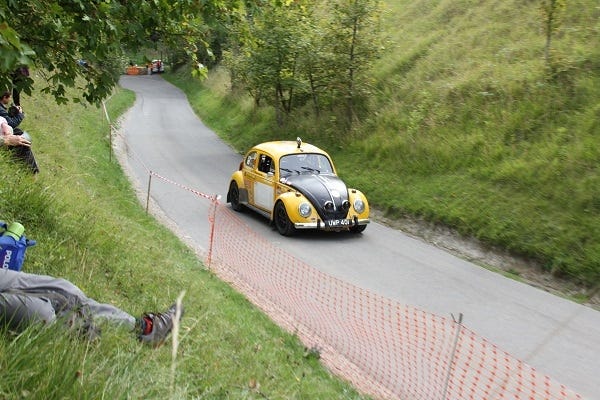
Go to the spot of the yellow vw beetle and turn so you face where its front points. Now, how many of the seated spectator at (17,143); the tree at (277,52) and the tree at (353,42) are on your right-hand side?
1

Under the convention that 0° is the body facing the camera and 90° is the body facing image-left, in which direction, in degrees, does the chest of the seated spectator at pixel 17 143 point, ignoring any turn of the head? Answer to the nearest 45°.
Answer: approximately 270°

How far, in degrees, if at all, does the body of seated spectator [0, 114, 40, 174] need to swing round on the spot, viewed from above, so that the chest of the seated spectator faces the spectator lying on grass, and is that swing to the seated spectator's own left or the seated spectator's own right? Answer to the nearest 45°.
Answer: approximately 90° to the seated spectator's own right

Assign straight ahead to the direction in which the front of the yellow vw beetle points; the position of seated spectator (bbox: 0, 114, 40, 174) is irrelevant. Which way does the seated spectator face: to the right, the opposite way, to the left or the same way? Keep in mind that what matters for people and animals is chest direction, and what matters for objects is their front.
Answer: to the left

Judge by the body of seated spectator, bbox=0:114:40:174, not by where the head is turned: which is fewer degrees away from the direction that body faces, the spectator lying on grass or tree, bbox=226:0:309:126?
the tree

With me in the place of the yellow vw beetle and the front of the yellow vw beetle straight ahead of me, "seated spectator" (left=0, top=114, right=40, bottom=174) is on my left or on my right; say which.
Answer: on my right

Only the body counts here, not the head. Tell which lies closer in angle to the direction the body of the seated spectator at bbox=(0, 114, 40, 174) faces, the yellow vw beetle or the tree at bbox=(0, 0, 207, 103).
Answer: the yellow vw beetle

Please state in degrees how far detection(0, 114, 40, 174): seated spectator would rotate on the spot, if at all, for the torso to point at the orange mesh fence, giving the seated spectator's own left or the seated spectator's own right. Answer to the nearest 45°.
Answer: approximately 45° to the seated spectator's own right

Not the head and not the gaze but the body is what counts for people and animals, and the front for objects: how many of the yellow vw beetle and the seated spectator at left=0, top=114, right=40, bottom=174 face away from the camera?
0

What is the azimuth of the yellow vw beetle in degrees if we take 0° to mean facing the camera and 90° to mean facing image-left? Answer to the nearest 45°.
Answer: approximately 315°

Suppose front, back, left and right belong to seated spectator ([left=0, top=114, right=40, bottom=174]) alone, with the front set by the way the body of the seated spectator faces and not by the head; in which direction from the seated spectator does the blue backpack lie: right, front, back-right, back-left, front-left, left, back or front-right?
right

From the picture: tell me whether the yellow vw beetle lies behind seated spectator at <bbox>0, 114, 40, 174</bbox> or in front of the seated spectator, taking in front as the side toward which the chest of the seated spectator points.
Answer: in front

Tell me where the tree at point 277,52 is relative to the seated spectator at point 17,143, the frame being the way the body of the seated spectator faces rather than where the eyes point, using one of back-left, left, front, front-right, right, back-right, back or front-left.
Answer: front-left

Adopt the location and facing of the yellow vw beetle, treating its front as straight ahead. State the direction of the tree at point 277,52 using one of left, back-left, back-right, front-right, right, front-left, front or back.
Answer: back-left
